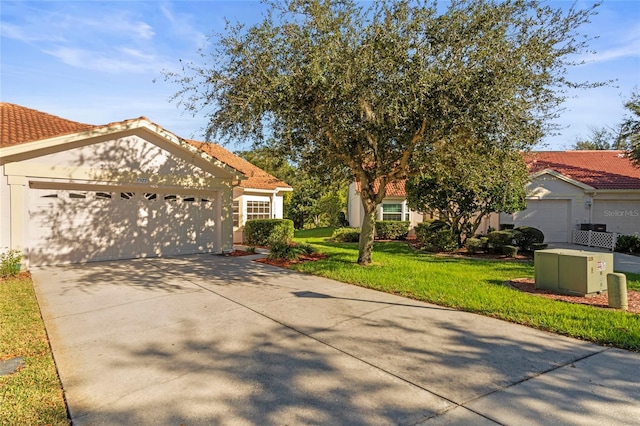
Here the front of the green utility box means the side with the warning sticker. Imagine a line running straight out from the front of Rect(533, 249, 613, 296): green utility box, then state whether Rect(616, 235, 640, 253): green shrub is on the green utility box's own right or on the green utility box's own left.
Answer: on the green utility box's own left

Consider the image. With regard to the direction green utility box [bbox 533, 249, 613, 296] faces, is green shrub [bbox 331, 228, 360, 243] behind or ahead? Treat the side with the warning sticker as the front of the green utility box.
behind

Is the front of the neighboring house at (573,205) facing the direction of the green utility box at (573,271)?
yes

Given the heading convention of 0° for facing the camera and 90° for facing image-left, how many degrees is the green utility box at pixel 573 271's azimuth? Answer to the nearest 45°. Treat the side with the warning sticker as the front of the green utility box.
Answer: approximately 315°

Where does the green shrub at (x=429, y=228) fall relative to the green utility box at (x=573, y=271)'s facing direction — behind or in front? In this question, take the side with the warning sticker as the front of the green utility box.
behind

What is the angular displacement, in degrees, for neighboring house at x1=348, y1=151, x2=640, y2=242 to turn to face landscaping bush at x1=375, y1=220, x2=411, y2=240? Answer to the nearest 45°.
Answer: approximately 90° to its right
